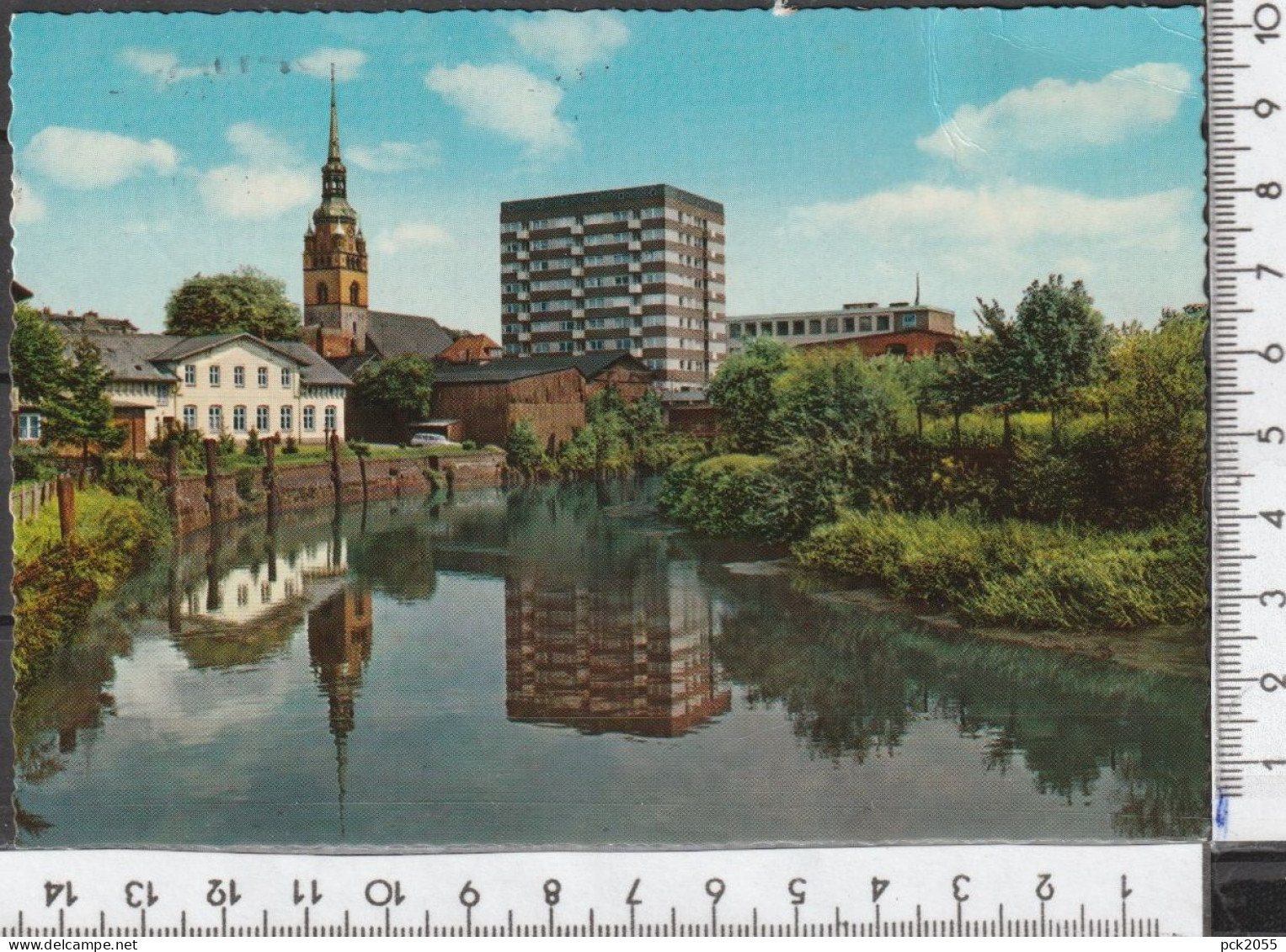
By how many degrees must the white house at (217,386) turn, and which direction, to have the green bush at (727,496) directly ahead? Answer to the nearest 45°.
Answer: approximately 90° to its left

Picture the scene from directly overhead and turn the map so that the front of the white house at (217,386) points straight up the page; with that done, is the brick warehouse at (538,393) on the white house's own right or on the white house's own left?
on the white house's own left

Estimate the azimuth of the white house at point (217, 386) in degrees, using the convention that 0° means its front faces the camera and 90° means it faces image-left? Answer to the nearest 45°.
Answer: approximately 0°
